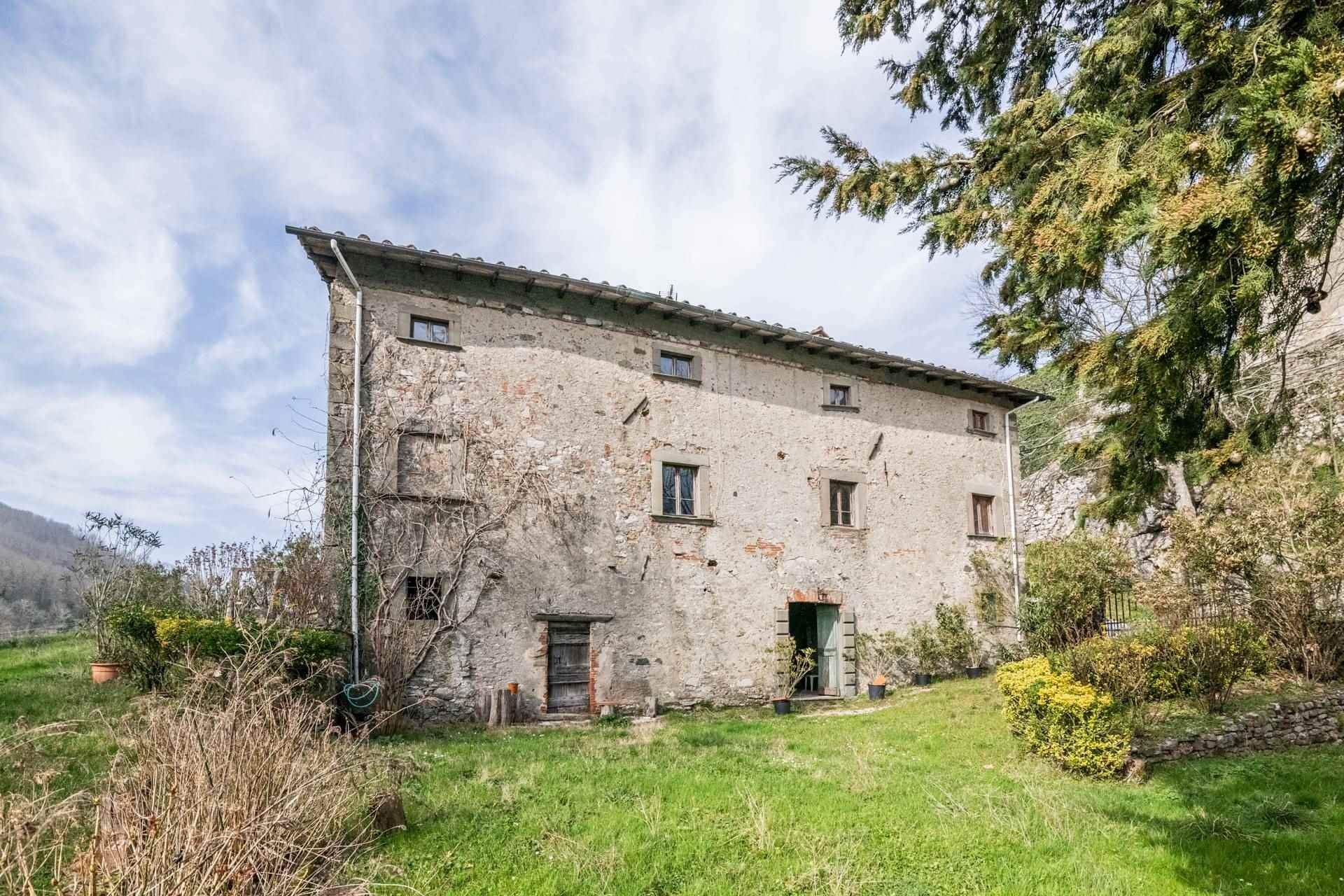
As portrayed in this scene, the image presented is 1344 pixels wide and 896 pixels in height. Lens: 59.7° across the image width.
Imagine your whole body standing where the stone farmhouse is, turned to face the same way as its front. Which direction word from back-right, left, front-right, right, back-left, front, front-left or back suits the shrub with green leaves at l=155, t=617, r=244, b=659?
right

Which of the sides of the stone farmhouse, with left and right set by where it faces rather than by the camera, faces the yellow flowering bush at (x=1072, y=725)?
front

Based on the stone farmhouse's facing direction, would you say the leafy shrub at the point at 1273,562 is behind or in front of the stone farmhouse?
in front

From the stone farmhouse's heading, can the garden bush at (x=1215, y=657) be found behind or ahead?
ahead

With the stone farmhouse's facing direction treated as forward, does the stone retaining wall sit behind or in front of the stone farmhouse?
in front

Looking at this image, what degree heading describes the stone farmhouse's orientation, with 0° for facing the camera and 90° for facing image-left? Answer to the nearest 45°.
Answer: approximately 315°

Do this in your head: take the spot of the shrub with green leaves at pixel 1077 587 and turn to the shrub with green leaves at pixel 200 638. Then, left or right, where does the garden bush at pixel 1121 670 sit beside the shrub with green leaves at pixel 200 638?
left

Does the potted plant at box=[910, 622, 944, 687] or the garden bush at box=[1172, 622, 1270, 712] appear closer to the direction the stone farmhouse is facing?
the garden bush
